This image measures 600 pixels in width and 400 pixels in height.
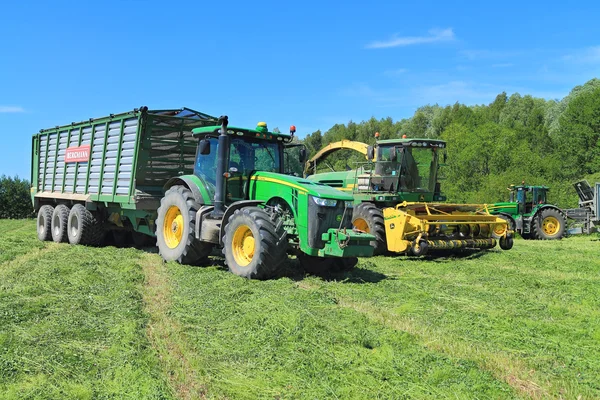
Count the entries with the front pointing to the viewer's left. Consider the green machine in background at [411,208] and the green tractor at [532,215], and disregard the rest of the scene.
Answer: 1

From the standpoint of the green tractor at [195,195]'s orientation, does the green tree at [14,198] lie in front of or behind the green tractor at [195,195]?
behind

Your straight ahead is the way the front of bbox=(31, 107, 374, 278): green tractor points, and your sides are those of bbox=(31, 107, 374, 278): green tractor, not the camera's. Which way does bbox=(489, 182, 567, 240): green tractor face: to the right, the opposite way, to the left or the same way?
the opposite way

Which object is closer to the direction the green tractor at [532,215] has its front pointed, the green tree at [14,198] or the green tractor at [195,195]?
the green tree

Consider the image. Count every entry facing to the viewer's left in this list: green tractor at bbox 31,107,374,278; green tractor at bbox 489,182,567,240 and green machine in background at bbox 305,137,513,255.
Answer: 1

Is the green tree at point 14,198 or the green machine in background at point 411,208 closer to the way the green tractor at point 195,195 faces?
the green machine in background

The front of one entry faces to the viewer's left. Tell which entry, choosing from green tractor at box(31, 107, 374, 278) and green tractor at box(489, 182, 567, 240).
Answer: green tractor at box(489, 182, 567, 240)

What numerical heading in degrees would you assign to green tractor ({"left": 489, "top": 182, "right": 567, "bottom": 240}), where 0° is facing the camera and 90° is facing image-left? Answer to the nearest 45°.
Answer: approximately 90°

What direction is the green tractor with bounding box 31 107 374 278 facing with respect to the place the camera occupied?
facing the viewer and to the right of the viewer

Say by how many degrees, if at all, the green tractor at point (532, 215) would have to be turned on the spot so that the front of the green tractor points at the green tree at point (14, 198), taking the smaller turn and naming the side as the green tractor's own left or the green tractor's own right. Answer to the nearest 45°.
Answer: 0° — it already faces it

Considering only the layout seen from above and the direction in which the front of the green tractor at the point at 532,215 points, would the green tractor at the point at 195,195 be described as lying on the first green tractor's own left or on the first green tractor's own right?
on the first green tractor's own left
